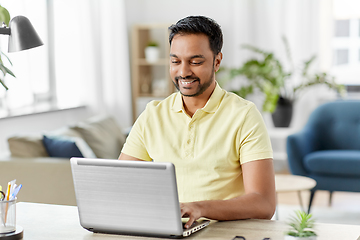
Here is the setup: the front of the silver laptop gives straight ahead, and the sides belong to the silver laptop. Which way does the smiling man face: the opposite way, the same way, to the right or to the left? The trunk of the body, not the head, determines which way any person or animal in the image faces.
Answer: the opposite way

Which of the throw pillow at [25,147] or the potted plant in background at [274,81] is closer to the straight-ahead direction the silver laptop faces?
the potted plant in background

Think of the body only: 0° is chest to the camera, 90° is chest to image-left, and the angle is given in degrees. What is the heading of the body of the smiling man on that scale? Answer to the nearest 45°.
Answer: approximately 45°

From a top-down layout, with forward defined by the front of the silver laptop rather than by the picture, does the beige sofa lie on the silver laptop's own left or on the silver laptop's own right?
on the silver laptop's own left

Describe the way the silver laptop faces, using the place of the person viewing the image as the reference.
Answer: facing away from the viewer and to the right of the viewer

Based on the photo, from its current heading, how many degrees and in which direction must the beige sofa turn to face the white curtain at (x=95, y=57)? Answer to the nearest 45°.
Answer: approximately 135° to its left

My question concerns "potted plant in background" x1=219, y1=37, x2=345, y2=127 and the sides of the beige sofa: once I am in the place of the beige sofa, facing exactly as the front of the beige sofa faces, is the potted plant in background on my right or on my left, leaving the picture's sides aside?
on my left

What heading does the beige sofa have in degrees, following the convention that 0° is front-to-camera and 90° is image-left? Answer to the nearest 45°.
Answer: approximately 315°
